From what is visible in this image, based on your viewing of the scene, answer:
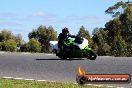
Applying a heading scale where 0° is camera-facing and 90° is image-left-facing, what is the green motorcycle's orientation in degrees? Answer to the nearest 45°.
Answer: approximately 270°
